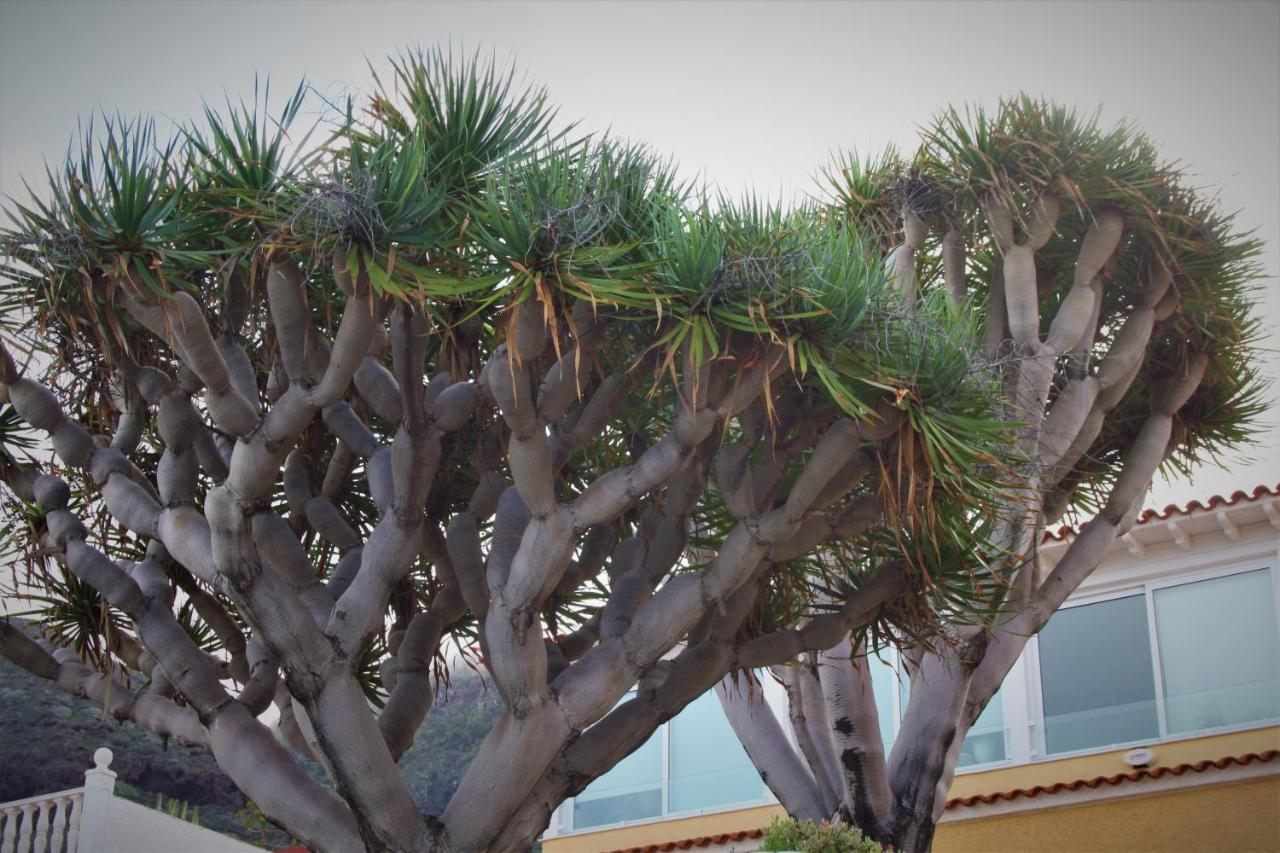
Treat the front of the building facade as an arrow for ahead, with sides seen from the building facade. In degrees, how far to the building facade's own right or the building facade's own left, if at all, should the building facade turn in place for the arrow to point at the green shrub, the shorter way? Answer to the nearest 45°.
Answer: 0° — it already faces it

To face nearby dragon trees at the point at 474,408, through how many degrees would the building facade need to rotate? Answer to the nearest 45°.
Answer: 0° — it already faces it

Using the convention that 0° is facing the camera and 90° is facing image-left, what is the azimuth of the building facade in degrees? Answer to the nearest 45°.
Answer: approximately 45°

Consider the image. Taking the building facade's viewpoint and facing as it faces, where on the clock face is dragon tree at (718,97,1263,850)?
The dragon tree is roughly at 11 o'clock from the building facade.
